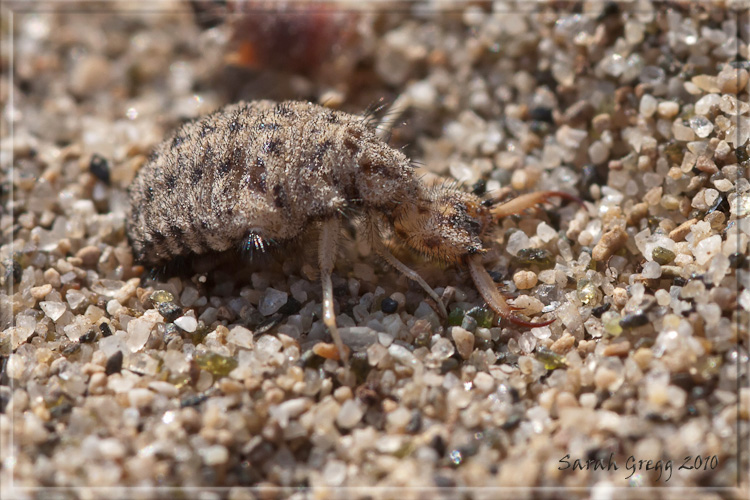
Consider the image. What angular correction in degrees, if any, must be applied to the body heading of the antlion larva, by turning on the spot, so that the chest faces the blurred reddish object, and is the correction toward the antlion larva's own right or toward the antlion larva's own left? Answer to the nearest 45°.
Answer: approximately 90° to the antlion larva's own left

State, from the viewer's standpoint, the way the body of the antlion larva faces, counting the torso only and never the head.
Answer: to the viewer's right
